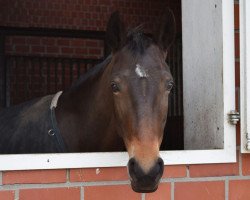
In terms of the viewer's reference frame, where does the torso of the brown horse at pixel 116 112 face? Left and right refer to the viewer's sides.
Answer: facing the viewer and to the right of the viewer

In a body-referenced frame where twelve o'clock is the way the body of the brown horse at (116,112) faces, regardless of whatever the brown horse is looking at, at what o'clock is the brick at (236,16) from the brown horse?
The brick is roughly at 11 o'clock from the brown horse.
